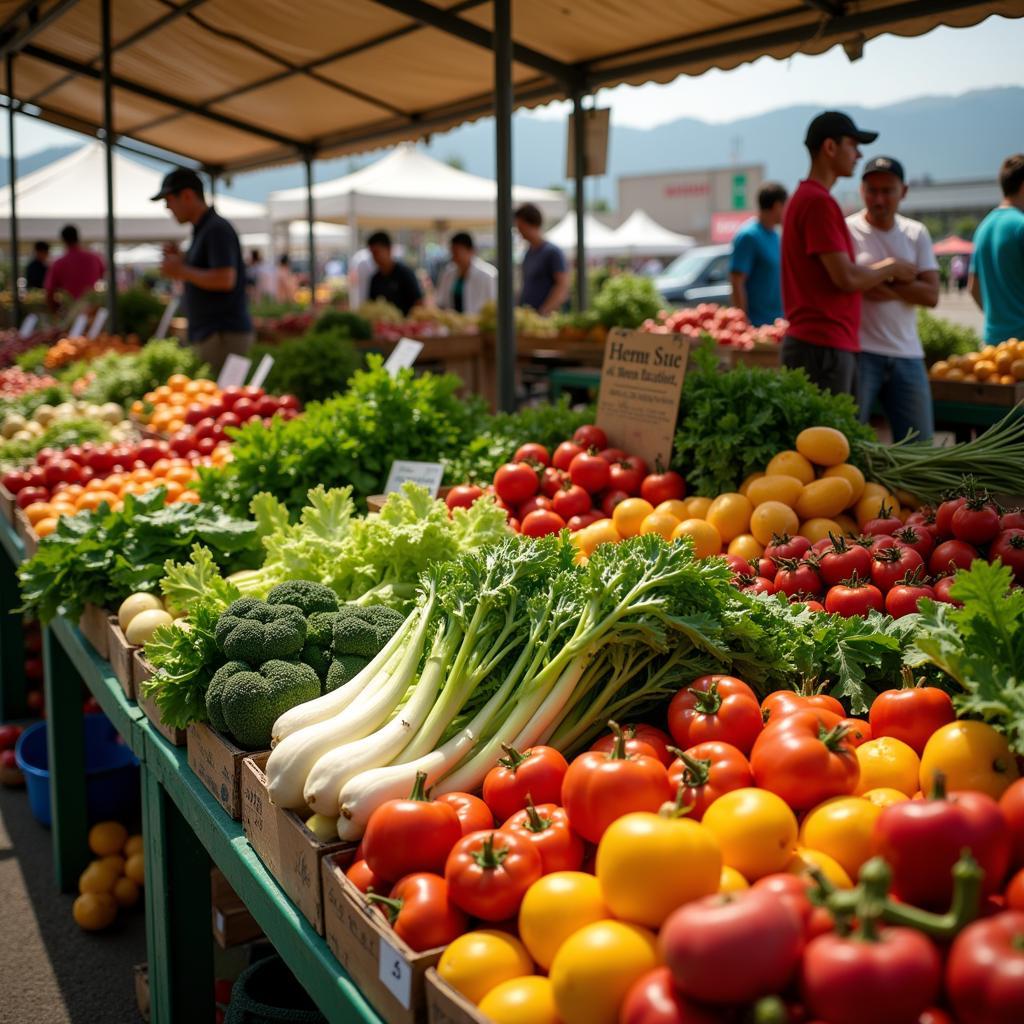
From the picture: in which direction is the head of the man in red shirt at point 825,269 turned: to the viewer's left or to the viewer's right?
to the viewer's right

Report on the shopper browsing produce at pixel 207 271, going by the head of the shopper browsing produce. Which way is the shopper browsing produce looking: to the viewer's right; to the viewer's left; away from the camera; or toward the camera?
to the viewer's left

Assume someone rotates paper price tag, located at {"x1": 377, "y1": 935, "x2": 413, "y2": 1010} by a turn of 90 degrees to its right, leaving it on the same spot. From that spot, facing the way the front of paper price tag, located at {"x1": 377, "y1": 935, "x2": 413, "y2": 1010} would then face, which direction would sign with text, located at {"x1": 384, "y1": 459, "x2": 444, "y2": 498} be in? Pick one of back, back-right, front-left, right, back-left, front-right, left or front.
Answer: front-right

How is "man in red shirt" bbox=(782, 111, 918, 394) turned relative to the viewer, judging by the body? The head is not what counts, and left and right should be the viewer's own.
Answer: facing to the right of the viewer

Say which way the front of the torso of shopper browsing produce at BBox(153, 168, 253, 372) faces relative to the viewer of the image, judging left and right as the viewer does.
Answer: facing to the left of the viewer

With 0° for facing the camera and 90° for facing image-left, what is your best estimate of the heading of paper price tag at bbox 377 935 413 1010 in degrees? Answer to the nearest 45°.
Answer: approximately 45°

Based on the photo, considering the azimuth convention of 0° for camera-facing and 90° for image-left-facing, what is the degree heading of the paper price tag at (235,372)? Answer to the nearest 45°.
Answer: approximately 0°

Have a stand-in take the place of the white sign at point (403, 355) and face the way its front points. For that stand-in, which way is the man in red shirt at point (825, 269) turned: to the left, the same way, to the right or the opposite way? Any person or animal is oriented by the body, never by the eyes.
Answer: to the left

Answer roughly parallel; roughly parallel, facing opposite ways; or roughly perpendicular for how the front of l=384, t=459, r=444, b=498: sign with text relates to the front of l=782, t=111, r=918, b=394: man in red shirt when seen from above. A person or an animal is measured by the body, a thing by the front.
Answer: roughly perpendicular
